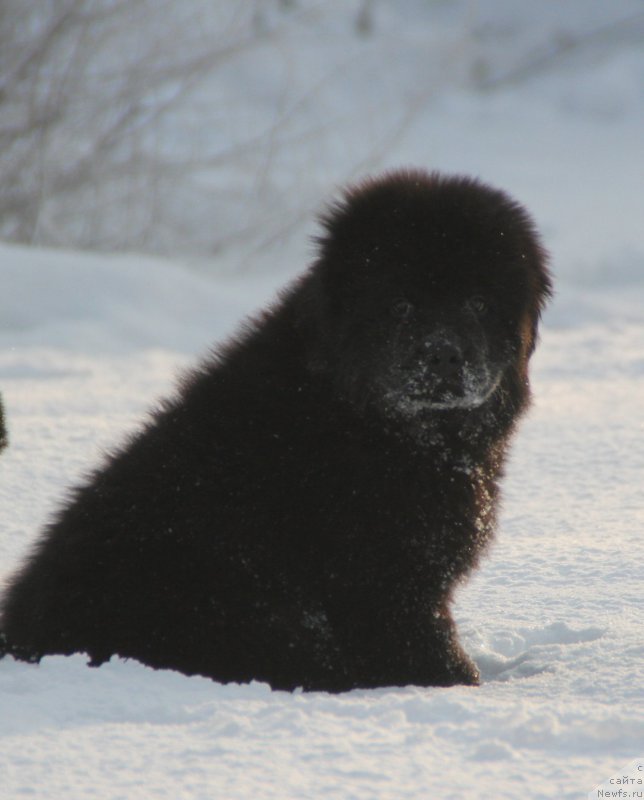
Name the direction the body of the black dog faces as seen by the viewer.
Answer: to the viewer's right
